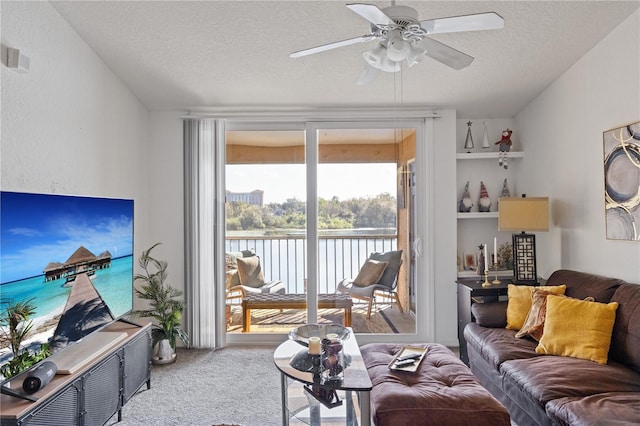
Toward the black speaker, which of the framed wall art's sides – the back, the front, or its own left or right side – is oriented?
front

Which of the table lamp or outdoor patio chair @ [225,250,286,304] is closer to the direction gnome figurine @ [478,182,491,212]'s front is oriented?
the table lamp

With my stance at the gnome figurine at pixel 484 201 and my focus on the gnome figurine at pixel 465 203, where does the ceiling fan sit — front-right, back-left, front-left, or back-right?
front-left

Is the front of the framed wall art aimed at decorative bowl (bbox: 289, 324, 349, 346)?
yes

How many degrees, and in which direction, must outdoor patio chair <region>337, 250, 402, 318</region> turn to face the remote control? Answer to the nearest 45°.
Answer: approximately 45° to its left

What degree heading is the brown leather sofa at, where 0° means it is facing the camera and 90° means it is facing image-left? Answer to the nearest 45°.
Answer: approximately 45°

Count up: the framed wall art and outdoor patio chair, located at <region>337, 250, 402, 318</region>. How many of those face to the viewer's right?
0

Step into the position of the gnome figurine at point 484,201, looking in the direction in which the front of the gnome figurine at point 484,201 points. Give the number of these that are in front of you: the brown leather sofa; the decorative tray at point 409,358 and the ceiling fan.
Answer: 3

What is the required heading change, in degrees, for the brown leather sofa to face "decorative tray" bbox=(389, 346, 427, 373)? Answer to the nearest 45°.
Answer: approximately 45° to its right

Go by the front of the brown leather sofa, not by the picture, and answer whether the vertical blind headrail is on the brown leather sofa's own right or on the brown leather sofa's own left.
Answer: on the brown leather sofa's own right

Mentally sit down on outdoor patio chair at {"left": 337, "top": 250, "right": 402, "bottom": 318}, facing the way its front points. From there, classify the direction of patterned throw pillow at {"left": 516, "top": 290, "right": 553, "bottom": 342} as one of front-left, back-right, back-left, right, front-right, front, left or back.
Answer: left

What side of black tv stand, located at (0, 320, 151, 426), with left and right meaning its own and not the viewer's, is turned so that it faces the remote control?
front

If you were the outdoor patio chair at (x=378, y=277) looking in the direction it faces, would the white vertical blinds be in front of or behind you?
in front

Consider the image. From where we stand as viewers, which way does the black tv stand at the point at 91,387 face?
facing the viewer and to the right of the viewer

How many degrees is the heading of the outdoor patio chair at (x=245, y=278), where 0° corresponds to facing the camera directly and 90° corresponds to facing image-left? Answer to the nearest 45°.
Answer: approximately 315°

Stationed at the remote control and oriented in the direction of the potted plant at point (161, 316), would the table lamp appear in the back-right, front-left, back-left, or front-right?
back-right

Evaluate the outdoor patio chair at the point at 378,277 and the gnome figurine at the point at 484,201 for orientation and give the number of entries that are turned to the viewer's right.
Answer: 0

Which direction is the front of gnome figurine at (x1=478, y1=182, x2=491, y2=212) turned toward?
toward the camera

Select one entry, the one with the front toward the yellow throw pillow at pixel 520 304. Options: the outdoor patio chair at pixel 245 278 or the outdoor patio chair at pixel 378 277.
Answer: the outdoor patio chair at pixel 245 278

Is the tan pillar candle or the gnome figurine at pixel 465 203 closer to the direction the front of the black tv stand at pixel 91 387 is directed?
the tan pillar candle
